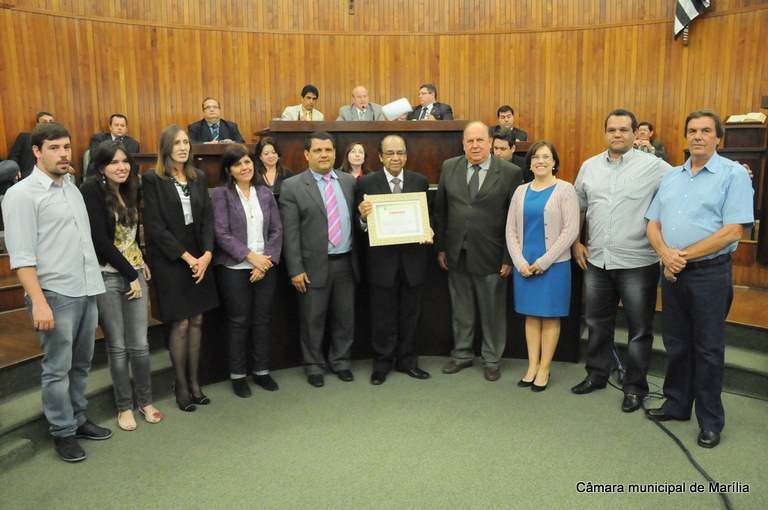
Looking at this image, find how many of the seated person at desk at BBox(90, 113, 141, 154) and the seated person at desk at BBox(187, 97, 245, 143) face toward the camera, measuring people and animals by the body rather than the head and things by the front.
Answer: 2

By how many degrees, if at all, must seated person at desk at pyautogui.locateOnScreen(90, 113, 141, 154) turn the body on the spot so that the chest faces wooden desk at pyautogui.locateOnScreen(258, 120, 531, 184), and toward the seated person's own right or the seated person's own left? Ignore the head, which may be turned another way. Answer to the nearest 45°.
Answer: approximately 45° to the seated person's own left

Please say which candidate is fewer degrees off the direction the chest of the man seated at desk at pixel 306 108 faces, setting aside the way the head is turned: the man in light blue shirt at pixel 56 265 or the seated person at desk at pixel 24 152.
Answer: the man in light blue shirt

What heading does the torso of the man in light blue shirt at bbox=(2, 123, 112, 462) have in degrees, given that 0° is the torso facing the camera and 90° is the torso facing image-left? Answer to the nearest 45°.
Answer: approximately 315°

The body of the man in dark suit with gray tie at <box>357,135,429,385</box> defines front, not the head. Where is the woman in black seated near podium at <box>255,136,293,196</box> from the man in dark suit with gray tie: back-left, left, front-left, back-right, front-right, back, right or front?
back-right

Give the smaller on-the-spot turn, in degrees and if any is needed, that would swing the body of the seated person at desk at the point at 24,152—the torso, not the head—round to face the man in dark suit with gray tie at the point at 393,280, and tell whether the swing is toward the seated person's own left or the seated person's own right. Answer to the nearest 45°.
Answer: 0° — they already face them

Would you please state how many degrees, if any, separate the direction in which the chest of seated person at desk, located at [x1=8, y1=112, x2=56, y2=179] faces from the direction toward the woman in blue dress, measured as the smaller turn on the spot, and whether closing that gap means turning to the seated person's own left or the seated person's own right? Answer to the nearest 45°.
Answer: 0° — they already face them
